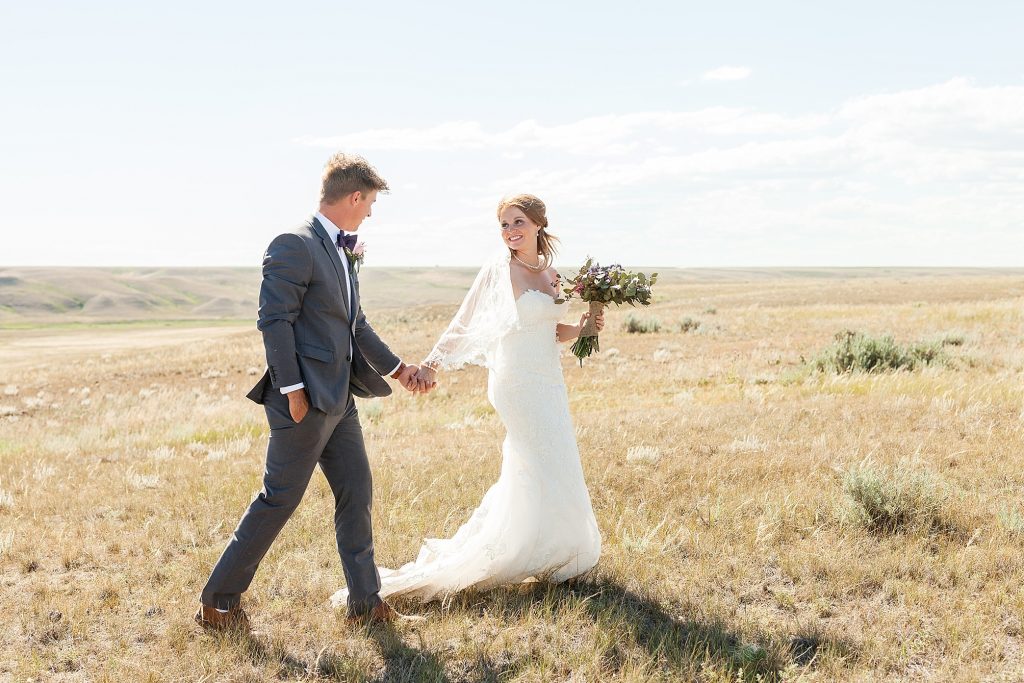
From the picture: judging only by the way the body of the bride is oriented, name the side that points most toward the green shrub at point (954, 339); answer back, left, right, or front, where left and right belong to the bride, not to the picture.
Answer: left

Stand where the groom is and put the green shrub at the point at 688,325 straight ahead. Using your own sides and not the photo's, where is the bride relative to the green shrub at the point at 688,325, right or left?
right

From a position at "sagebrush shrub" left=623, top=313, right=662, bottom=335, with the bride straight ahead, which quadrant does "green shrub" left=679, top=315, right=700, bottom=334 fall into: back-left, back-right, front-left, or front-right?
back-left

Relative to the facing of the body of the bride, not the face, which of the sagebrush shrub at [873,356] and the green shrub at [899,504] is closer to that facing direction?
the green shrub

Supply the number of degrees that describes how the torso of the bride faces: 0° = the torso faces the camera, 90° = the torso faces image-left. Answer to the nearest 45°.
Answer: approximately 315°

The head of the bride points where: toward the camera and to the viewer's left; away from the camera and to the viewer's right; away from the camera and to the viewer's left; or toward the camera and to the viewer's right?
toward the camera and to the viewer's left

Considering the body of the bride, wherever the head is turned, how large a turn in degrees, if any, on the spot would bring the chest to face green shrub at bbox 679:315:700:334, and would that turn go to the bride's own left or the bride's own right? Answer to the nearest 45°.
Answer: approximately 135° to the bride's own left

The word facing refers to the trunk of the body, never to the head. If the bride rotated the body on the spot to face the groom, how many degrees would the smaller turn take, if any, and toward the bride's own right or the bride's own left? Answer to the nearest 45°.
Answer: approximately 90° to the bride's own right

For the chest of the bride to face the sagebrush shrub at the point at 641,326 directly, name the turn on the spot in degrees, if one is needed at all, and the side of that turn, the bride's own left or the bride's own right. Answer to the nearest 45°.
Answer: approximately 135° to the bride's own left
